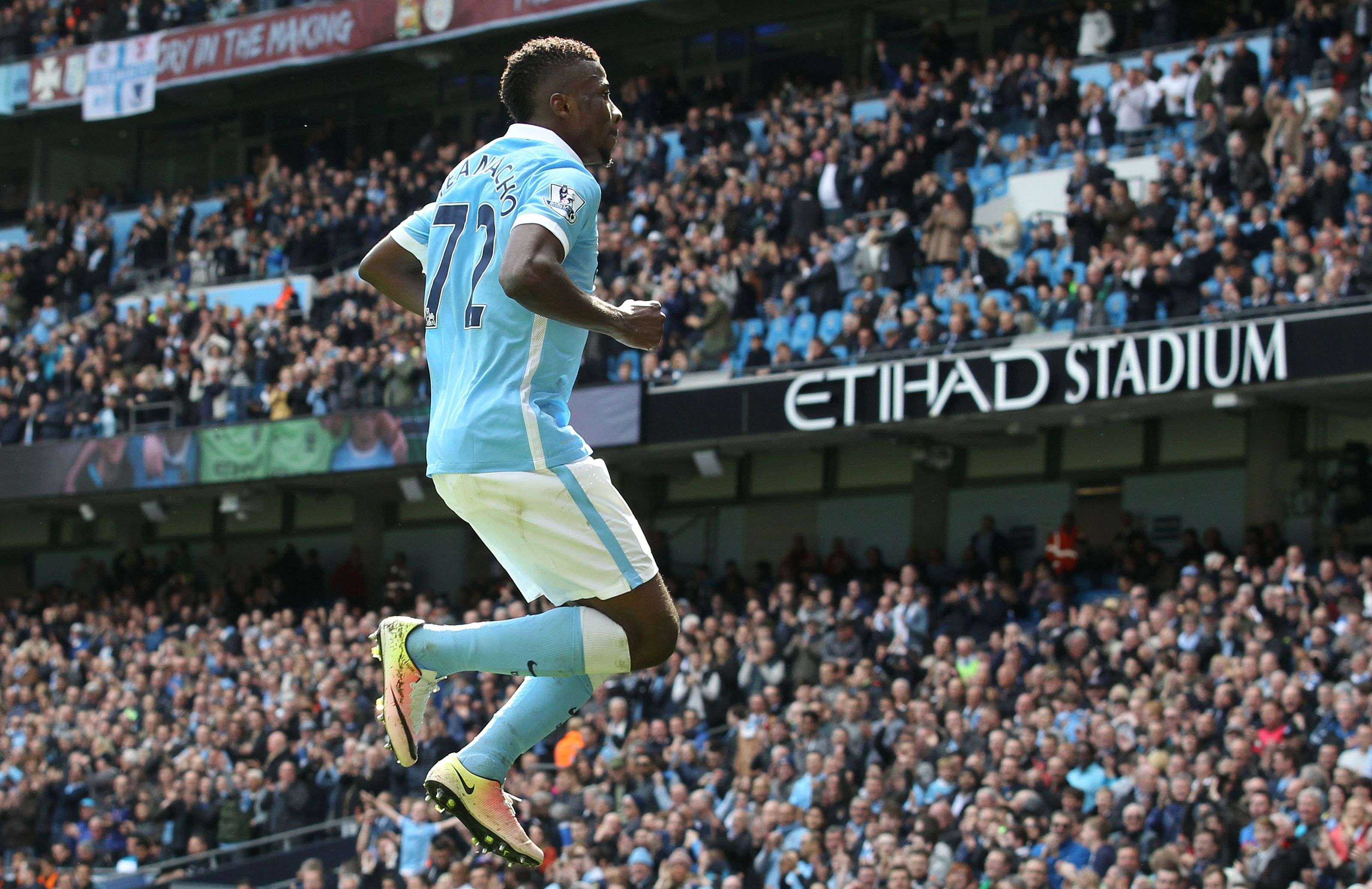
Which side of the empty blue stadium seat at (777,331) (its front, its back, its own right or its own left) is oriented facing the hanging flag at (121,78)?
right

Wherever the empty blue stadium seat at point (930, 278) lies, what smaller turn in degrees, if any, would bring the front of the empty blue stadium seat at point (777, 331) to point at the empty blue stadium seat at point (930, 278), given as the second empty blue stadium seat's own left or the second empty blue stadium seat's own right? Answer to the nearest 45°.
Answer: approximately 135° to the second empty blue stadium seat's own left

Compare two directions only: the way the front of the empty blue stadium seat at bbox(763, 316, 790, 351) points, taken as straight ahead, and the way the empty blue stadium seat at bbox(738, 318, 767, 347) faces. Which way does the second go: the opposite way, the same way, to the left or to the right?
the same way

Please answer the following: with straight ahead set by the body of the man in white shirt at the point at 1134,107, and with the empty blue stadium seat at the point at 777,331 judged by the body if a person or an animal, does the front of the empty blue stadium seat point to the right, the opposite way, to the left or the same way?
the same way

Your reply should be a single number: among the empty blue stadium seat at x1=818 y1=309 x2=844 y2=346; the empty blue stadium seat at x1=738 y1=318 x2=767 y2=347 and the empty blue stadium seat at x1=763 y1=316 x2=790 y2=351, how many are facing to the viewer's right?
0

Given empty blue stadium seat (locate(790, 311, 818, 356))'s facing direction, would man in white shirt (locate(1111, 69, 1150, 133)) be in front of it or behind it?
behind

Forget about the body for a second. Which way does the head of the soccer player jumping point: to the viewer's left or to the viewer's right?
to the viewer's right

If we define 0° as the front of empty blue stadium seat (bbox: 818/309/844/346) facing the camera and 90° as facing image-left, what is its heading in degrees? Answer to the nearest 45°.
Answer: approximately 45°

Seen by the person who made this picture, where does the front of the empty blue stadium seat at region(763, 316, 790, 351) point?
facing the viewer and to the left of the viewer

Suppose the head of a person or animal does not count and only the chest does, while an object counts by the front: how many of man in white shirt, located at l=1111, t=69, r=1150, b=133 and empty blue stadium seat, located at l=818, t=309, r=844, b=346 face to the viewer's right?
0

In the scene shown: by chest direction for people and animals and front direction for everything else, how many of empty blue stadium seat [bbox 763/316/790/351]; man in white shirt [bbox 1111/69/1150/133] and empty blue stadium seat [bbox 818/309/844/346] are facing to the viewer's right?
0

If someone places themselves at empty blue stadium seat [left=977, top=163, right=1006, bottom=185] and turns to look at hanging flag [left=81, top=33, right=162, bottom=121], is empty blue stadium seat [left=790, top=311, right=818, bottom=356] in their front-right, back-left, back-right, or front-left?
front-left

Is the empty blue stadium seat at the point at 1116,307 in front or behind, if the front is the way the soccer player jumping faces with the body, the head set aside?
in front

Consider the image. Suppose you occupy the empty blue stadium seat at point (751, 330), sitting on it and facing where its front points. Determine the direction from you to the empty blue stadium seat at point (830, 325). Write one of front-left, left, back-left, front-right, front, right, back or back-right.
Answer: left

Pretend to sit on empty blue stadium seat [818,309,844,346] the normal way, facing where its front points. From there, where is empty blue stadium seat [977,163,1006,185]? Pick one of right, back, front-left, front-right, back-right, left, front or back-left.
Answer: back

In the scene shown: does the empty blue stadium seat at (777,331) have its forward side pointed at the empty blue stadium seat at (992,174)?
no

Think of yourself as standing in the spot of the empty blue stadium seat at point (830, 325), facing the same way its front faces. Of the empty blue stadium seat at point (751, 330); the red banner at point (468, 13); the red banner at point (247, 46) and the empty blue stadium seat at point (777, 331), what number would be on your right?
4
